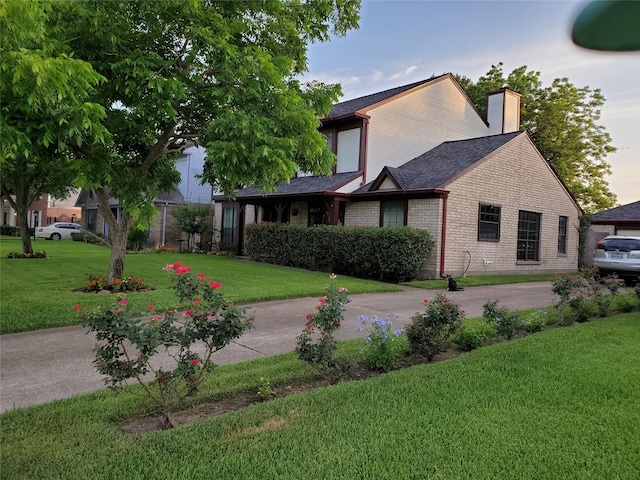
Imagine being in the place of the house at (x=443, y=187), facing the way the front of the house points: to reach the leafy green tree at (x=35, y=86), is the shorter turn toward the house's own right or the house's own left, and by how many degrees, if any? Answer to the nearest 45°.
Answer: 0° — it already faces it

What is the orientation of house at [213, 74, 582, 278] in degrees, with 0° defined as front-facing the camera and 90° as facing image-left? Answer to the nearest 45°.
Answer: approximately 45°

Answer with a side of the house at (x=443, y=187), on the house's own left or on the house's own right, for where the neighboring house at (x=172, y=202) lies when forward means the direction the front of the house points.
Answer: on the house's own right

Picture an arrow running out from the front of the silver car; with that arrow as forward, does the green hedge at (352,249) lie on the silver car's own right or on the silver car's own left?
on the silver car's own left

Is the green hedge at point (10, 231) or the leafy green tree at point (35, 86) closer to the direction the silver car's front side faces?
the green hedge

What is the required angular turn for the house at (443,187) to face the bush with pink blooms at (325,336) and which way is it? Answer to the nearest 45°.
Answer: approximately 45° to its left

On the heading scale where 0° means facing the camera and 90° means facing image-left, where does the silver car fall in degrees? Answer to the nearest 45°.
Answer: approximately 180°

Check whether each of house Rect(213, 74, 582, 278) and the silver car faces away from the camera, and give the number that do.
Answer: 1

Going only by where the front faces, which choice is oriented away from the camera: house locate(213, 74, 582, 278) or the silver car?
the silver car

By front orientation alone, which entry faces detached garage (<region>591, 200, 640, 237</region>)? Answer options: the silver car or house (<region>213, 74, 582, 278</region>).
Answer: the silver car

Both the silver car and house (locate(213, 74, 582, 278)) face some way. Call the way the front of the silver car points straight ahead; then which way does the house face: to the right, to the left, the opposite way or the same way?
the opposite way

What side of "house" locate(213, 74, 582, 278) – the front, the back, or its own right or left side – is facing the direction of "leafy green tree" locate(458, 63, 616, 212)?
back

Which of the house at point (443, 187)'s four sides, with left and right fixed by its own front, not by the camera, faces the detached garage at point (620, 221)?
back
